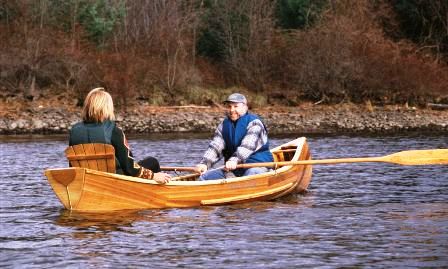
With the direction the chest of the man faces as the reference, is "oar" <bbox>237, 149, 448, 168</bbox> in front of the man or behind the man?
behind

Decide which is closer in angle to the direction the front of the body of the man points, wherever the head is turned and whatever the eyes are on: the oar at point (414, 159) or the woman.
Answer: the woman

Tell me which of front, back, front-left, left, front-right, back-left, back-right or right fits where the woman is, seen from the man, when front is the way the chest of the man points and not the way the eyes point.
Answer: front

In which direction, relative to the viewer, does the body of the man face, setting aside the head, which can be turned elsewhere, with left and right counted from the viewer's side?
facing the viewer and to the left of the viewer

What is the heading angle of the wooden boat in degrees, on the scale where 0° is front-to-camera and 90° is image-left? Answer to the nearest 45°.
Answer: approximately 225°

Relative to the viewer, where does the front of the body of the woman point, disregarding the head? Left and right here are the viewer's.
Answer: facing away from the viewer and to the right of the viewer

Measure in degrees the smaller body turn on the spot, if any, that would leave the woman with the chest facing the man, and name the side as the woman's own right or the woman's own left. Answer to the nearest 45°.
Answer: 0° — they already face them
